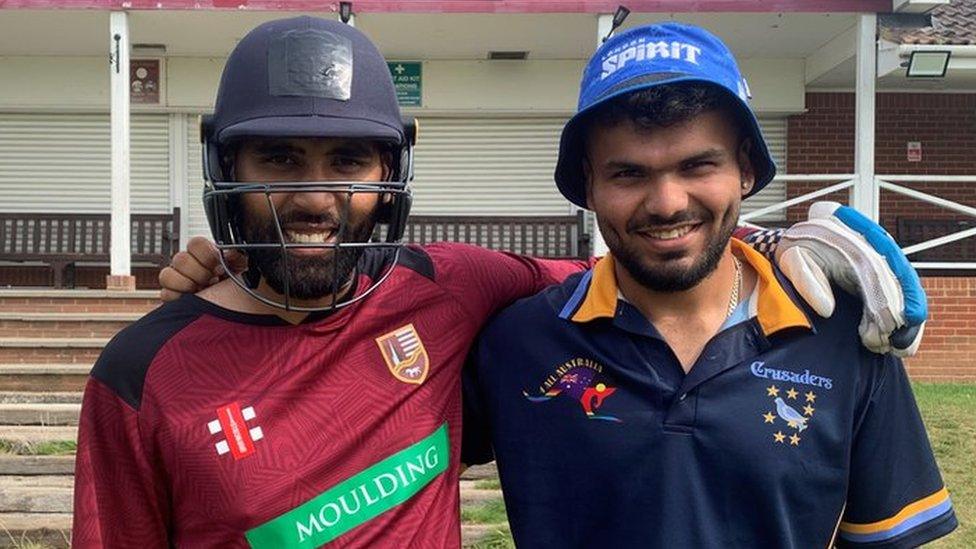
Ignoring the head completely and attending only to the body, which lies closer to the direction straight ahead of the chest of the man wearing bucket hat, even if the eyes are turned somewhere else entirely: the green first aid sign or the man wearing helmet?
the man wearing helmet

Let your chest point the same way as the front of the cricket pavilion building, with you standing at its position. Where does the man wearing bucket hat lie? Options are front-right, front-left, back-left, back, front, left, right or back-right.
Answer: front

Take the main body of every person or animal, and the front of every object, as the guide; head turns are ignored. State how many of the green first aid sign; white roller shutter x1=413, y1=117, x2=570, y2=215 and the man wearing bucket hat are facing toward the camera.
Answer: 3

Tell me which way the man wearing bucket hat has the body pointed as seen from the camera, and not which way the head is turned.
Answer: toward the camera

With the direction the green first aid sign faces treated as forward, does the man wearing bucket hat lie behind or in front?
in front

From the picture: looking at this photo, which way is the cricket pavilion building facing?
toward the camera

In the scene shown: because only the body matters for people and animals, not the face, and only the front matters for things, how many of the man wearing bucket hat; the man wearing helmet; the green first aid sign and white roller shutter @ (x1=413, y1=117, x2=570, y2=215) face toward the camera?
4

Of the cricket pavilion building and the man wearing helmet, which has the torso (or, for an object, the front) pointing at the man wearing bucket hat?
the cricket pavilion building

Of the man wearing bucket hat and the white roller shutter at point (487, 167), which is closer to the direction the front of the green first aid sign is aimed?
the man wearing bucket hat

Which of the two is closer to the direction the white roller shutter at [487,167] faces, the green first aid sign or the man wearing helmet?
the man wearing helmet

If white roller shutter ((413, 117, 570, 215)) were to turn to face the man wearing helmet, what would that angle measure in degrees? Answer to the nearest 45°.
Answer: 0° — it already faces them

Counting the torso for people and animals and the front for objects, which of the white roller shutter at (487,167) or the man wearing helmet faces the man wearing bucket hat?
the white roller shutter

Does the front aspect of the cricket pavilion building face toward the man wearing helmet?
yes

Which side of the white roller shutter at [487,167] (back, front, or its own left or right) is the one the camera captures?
front
